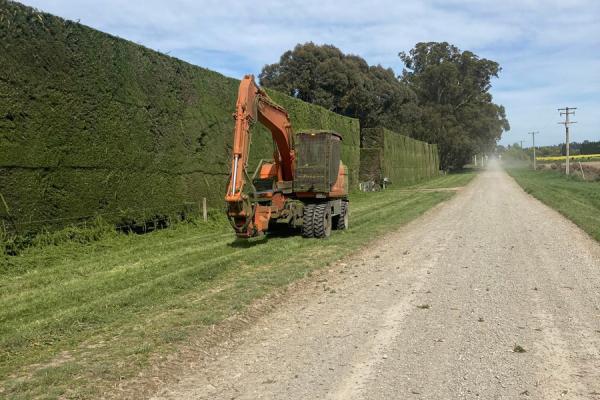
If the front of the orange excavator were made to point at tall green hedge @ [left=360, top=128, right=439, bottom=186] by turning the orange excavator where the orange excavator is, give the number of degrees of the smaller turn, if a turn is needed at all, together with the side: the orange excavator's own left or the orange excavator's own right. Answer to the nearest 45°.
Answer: approximately 135° to the orange excavator's own right

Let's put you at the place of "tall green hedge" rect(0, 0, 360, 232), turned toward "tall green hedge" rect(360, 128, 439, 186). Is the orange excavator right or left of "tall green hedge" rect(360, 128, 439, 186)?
right

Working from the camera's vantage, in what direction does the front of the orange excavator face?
facing the viewer and to the left of the viewer
